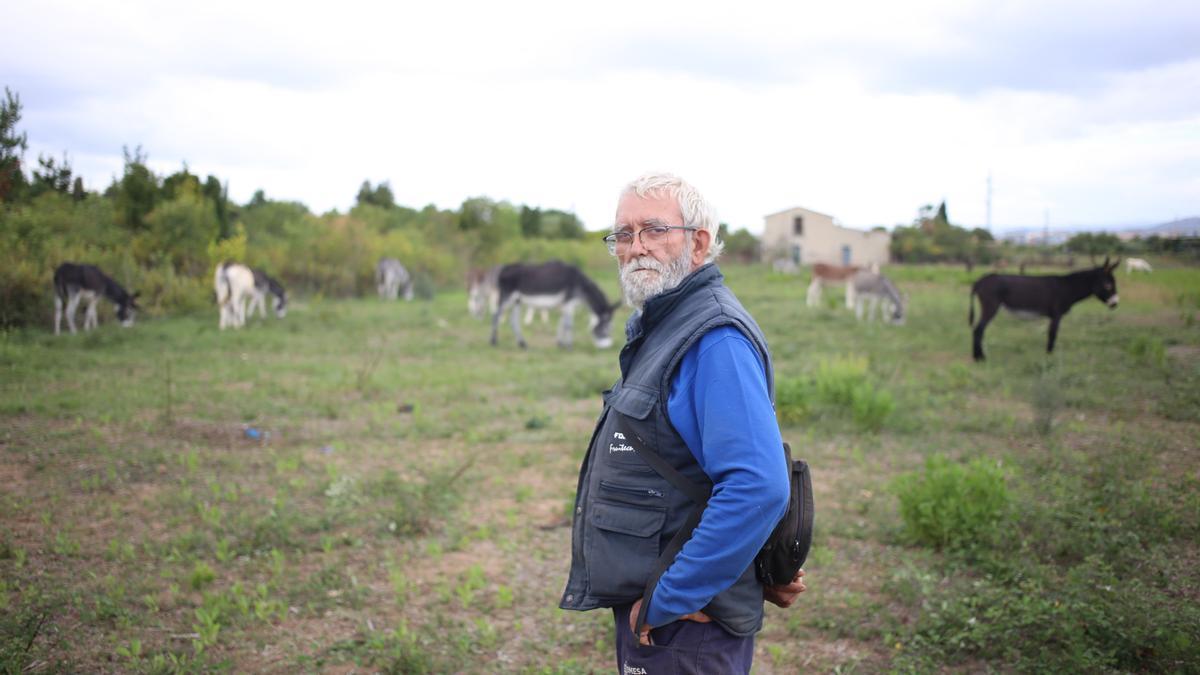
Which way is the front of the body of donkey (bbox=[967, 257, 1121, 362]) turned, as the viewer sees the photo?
to the viewer's right

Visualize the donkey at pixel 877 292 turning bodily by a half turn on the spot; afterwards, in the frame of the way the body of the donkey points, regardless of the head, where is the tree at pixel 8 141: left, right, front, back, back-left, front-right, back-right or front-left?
front-left

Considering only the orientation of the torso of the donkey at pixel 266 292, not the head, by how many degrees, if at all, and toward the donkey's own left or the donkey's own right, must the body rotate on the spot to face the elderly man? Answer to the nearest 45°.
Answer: approximately 90° to the donkey's own right

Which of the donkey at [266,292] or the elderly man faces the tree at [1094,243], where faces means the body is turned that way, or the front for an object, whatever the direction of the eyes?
the donkey

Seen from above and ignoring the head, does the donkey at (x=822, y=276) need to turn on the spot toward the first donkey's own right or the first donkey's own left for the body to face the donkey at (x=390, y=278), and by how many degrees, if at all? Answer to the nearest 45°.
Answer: approximately 180°

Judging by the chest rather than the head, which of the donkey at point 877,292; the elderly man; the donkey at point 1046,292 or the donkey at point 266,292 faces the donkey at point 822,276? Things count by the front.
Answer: the donkey at point 266,292

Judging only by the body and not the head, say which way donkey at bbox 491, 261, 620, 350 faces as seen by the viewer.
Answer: to the viewer's right

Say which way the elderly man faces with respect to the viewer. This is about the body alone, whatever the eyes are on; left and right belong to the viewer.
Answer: facing to the left of the viewer

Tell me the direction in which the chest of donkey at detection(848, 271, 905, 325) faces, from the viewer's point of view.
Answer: to the viewer's right

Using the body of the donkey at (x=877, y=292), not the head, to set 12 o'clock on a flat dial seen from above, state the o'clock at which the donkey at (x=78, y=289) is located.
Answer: the donkey at (x=78, y=289) is roughly at 5 o'clock from the donkey at (x=877, y=292).

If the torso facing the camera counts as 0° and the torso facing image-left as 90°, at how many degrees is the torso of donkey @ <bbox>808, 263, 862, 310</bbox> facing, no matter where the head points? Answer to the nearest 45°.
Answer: approximately 270°

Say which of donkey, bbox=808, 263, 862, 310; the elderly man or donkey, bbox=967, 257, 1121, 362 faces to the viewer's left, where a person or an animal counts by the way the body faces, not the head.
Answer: the elderly man

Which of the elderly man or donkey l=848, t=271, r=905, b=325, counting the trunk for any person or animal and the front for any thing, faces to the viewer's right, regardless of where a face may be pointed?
the donkey

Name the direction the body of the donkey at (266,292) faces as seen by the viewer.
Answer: to the viewer's right
